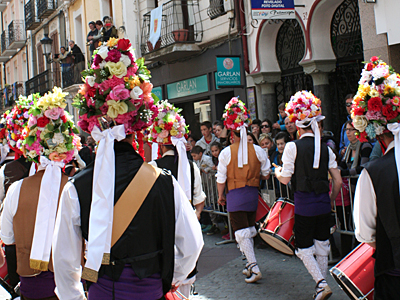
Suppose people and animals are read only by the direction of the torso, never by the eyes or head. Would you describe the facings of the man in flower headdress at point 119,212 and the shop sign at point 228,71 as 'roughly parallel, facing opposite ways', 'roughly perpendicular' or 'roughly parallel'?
roughly parallel, facing opposite ways

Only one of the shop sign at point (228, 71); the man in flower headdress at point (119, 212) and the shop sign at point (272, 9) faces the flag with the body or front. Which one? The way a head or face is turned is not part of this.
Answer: the man in flower headdress

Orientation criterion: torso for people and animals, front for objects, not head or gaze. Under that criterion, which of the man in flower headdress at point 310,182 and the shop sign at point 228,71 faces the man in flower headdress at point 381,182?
the shop sign

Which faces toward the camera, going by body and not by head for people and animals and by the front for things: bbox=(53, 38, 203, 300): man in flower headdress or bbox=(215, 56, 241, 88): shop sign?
the shop sign

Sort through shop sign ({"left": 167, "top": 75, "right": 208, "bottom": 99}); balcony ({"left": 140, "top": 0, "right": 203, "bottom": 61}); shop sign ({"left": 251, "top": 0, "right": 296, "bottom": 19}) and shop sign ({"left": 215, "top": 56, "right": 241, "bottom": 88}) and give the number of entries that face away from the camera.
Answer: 0

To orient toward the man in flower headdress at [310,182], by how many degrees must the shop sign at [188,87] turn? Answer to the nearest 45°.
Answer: approximately 45° to its left

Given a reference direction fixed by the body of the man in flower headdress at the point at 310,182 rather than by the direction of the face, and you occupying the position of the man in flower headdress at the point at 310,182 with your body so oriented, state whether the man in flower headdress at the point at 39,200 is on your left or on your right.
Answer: on your left

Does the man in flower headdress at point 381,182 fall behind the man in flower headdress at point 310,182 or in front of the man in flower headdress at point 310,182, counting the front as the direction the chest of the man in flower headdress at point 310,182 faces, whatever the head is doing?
behind

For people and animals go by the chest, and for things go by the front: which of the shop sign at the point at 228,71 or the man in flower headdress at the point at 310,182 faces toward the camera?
the shop sign

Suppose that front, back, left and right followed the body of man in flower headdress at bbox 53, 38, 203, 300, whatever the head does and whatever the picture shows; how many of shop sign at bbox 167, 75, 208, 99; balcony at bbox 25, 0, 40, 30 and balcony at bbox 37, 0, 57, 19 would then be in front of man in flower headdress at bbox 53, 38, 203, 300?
3

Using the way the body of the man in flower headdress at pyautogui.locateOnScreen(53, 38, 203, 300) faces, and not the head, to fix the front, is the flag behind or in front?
in front

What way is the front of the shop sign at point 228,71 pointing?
toward the camera

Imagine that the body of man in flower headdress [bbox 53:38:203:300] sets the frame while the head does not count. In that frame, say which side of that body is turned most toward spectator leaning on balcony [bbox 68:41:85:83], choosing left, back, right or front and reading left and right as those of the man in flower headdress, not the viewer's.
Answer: front
